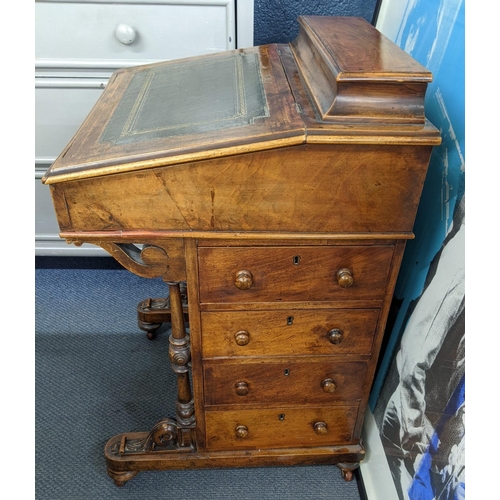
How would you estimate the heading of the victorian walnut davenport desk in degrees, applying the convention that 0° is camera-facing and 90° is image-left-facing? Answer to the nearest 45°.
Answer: approximately 90°

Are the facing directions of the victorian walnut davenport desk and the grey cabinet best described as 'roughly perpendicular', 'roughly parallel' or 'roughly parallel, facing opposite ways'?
roughly perpendicular

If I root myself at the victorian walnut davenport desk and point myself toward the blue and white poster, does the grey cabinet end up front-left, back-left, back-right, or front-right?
back-left

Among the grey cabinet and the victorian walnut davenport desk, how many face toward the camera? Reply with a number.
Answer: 1

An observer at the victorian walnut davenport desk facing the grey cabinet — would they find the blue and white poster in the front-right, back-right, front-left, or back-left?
back-right

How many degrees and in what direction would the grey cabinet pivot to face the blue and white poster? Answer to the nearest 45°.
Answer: approximately 45° to its left

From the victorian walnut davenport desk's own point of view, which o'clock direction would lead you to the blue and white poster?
The blue and white poster is roughly at 6 o'clock from the victorian walnut davenport desk.

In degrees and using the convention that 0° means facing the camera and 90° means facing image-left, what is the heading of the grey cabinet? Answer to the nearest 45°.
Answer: approximately 0°
